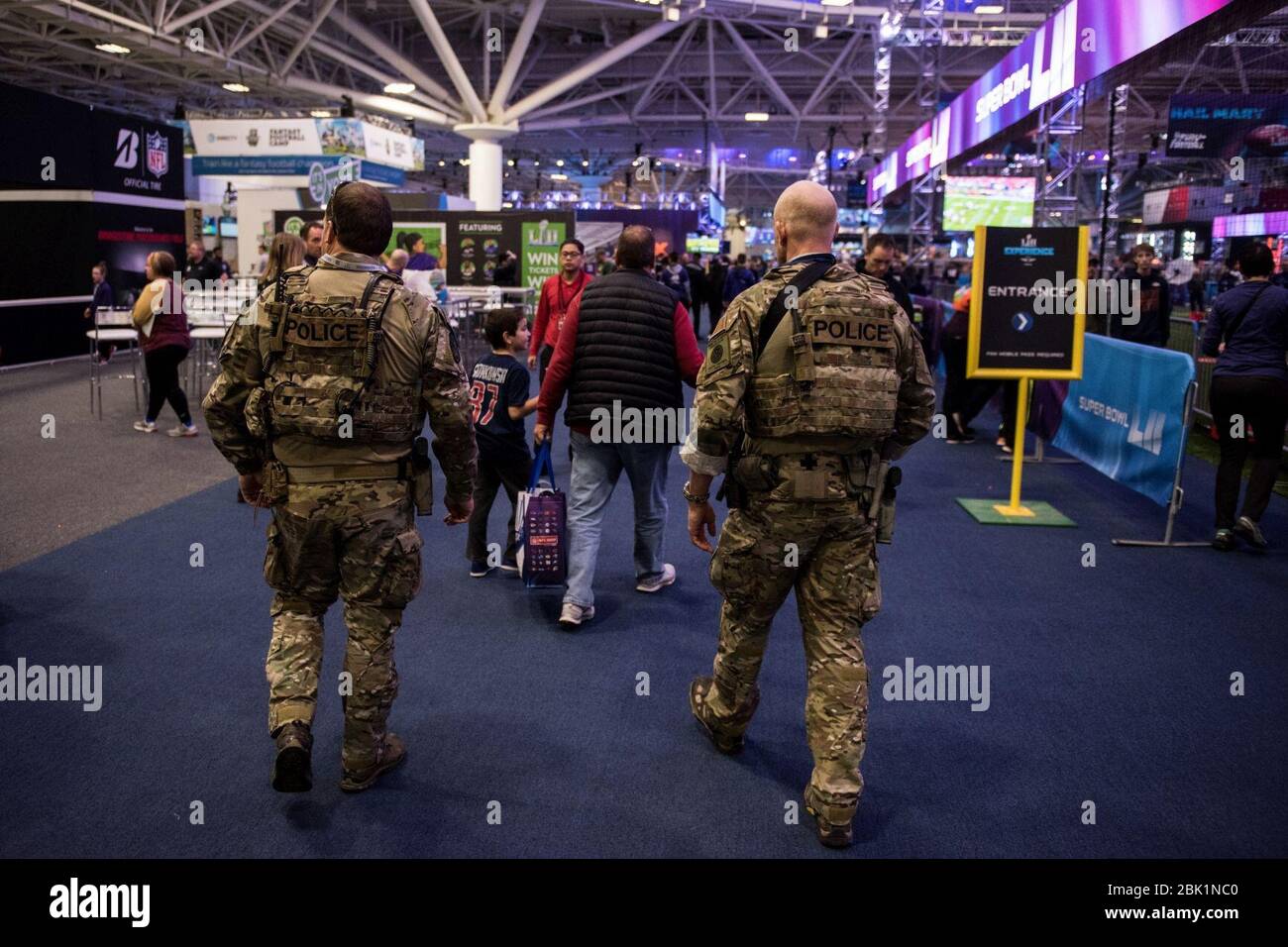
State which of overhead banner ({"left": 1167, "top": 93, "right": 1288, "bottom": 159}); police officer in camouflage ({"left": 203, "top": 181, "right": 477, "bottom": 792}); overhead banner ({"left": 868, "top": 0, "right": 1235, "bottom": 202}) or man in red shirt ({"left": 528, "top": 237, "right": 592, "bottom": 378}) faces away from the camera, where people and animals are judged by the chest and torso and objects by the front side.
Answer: the police officer in camouflage

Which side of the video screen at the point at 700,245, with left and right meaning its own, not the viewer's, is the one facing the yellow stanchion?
front

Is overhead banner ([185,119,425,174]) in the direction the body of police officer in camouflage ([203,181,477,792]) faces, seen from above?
yes

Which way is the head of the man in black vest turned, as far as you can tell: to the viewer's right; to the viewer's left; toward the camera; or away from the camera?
away from the camera

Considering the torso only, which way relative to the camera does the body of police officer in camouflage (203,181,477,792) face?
away from the camera

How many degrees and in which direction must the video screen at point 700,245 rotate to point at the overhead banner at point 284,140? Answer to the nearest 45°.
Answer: approximately 45° to its right

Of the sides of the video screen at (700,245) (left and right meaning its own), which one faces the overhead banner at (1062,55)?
front

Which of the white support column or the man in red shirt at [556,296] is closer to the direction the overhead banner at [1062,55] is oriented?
the man in red shirt

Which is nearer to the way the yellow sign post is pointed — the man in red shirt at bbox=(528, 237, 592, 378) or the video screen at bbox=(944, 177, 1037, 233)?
the man in red shirt

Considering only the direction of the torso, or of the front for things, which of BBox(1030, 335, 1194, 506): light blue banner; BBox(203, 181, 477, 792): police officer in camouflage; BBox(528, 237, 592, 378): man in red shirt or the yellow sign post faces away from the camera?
the police officer in camouflage

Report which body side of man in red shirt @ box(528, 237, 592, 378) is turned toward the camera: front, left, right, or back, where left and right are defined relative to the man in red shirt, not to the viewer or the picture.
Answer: front

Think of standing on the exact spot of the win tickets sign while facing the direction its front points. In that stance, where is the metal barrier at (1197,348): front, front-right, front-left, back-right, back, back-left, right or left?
front-left

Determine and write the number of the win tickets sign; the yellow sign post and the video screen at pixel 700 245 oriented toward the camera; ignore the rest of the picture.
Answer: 3
